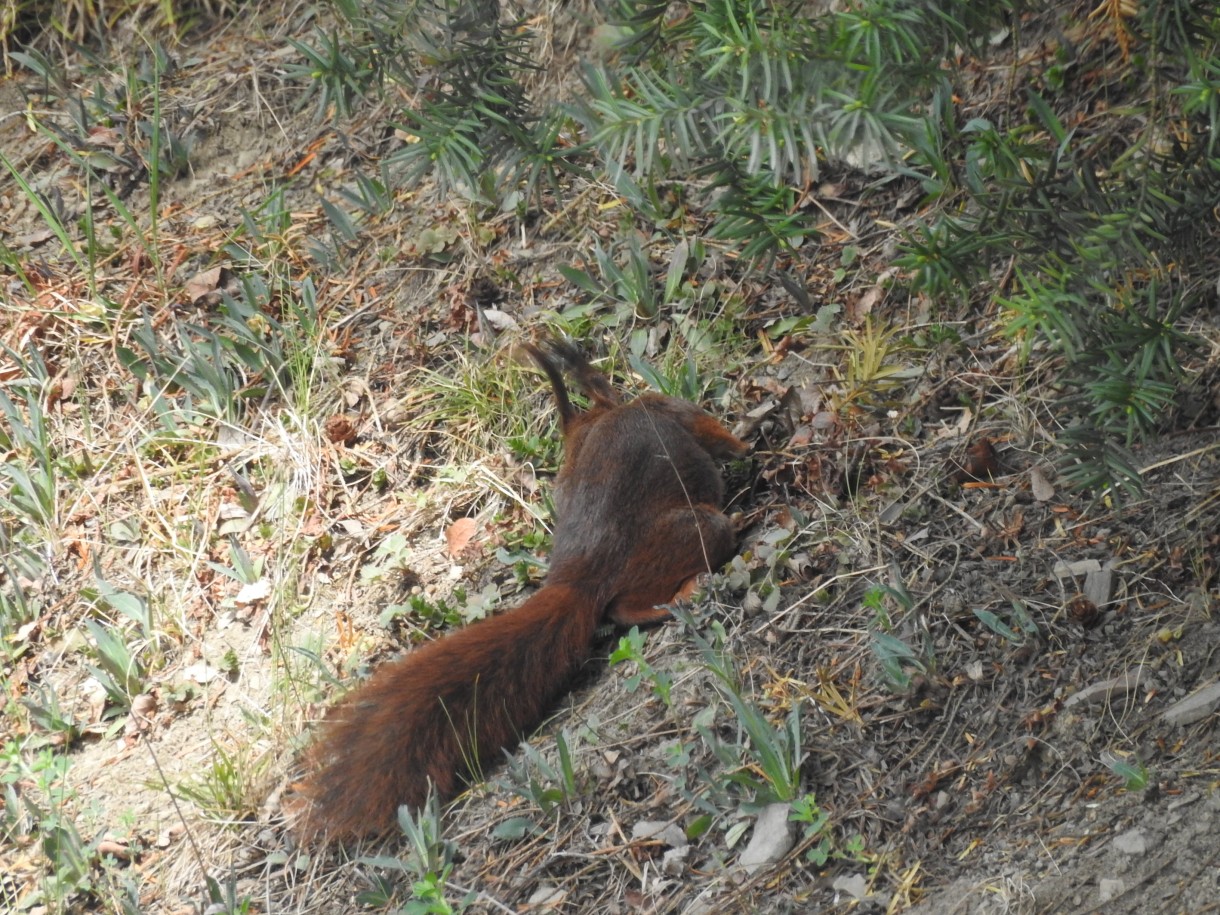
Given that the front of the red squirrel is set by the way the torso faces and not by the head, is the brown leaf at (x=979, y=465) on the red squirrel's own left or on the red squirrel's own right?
on the red squirrel's own right

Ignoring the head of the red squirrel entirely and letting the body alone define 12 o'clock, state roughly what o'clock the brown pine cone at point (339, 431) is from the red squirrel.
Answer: The brown pine cone is roughly at 10 o'clock from the red squirrel.

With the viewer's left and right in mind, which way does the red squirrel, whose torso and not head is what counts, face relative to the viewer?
facing away from the viewer and to the right of the viewer

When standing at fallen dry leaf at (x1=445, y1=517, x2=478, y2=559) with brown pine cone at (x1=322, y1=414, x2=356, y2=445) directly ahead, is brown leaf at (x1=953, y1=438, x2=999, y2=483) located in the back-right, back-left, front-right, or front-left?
back-right

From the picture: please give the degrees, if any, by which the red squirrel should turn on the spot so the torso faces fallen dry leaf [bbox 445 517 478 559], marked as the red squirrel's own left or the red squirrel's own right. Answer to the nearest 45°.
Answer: approximately 45° to the red squirrel's own left

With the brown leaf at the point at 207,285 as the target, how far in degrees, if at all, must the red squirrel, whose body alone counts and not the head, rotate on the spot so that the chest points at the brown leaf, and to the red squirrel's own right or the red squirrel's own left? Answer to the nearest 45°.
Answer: approximately 45° to the red squirrel's own left
